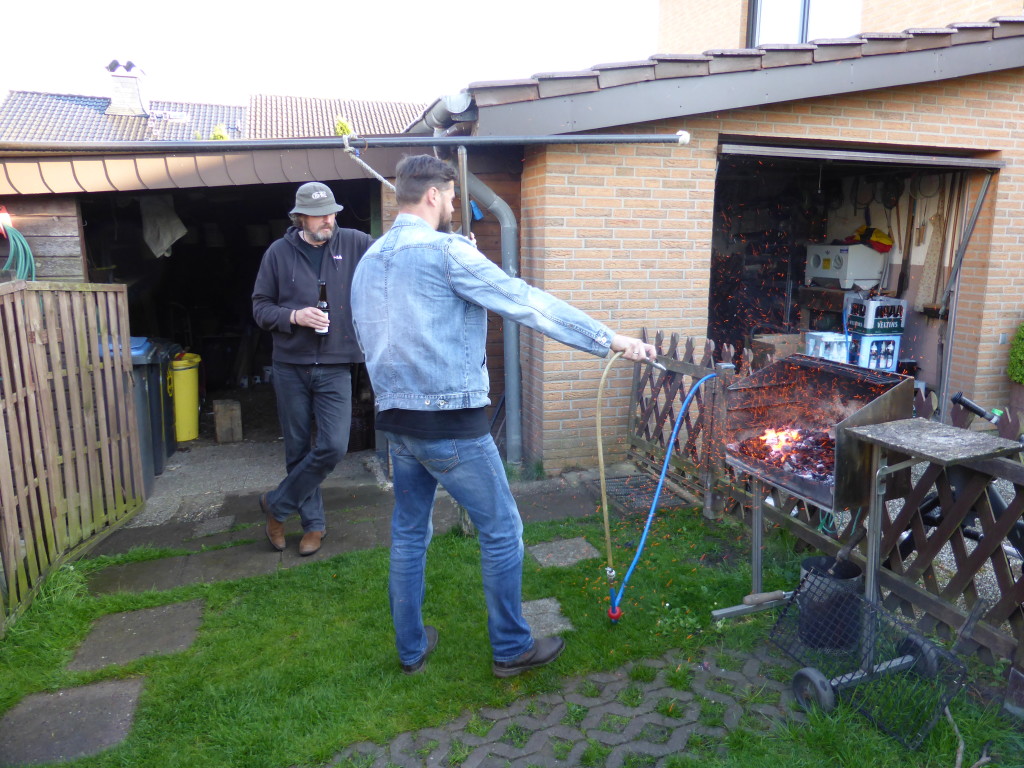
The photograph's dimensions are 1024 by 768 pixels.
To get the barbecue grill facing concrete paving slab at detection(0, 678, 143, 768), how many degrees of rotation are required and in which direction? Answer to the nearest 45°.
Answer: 0° — it already faces it

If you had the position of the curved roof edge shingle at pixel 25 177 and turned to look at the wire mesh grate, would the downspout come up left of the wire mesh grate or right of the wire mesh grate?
left

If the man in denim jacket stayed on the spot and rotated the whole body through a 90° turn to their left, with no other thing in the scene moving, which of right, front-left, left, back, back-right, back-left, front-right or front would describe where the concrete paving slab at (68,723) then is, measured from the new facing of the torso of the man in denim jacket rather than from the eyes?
front-left

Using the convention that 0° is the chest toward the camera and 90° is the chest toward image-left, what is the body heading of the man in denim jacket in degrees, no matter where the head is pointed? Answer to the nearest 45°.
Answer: approximately 225°

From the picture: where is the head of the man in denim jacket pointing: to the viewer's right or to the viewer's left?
to the viewer's right

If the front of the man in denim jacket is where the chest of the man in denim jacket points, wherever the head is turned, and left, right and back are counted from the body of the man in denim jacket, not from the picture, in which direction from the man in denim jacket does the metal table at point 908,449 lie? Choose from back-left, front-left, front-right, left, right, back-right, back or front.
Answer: front-right

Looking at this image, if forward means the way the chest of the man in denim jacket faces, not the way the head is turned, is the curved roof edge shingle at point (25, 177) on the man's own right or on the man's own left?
on the man's own left

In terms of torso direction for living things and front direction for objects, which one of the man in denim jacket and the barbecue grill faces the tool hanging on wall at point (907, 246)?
the man in denim jacket

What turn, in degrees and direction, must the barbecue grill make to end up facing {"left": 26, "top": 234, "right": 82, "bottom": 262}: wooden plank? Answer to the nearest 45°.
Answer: approximately 45° to its right

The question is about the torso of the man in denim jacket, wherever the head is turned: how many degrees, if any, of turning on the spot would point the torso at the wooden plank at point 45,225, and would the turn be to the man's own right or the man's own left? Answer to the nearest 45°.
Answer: approximately 90° to the man's own left

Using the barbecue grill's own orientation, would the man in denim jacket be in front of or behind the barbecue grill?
in front

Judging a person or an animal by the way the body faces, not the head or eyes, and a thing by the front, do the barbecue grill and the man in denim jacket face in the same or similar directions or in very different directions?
very different directions
